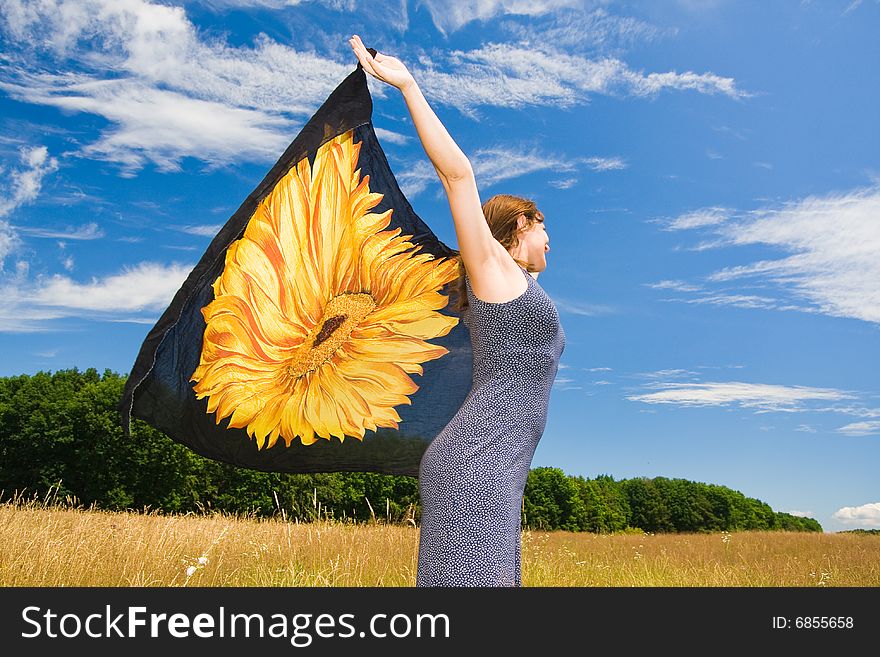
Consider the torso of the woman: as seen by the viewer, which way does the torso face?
to the viewer's right

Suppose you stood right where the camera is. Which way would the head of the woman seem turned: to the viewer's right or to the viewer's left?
to the viewer's right
